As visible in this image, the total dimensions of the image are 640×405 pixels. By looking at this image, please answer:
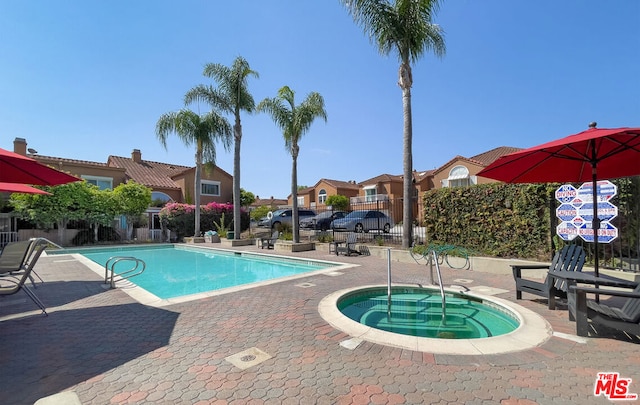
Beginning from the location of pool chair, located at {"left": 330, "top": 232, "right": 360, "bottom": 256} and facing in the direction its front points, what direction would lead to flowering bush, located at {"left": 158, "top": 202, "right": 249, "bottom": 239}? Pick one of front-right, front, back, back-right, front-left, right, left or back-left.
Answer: right

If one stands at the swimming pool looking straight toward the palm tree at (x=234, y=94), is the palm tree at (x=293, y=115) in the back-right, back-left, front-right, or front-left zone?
front-right

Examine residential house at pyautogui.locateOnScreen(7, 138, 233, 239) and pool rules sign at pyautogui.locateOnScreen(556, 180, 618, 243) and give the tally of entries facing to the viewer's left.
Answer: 0

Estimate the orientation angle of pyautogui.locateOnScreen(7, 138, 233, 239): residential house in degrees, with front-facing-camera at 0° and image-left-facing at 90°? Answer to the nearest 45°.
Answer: approximately 315°

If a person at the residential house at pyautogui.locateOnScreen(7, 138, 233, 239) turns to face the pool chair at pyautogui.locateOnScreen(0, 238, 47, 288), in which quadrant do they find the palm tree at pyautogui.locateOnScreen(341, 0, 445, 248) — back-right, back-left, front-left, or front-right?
front-left

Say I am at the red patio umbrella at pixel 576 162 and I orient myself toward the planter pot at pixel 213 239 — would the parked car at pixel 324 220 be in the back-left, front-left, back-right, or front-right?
front-right

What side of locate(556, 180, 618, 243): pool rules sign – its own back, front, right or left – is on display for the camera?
front

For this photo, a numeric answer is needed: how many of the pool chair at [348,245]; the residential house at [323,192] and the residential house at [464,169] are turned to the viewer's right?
0

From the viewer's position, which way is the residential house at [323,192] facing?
facing the viewer and to the left of the viewer

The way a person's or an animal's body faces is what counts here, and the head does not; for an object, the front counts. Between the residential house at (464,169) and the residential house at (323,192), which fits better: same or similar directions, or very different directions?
same or similar directions

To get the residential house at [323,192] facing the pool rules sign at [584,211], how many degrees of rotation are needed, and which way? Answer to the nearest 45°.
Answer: approximately 45° to its left

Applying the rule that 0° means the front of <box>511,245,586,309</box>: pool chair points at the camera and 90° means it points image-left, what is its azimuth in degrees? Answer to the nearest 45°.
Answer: approximately 45°

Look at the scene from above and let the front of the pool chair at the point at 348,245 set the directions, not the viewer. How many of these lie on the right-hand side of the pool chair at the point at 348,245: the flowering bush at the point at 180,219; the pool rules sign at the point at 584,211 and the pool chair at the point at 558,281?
1

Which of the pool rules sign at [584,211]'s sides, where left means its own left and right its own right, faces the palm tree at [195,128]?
right
